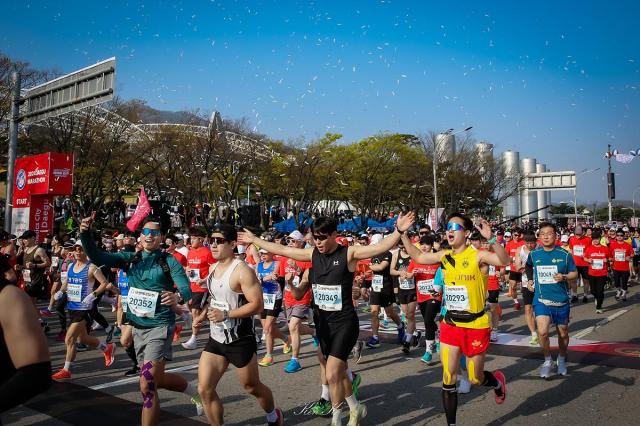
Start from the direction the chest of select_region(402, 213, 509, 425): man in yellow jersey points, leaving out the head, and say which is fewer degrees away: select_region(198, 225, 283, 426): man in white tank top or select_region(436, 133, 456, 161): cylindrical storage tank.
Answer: the man in white tank top

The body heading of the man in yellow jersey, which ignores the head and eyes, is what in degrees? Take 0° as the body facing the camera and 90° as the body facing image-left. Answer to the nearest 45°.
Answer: approximately 45°

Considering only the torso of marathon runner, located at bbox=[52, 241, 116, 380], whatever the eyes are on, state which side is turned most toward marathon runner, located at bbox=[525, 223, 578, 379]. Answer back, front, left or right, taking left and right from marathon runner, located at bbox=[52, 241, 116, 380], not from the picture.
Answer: left

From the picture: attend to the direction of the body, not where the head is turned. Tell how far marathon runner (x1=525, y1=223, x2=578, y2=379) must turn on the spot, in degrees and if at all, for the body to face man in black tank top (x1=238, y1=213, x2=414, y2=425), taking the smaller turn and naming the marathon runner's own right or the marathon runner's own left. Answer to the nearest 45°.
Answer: approximately 45° to the marathon runner's own right

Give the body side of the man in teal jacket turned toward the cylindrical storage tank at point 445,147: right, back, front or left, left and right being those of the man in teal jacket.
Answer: back

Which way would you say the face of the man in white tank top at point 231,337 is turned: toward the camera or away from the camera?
toward the camera

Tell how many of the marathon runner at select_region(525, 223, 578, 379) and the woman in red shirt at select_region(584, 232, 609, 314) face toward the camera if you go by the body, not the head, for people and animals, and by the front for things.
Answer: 2

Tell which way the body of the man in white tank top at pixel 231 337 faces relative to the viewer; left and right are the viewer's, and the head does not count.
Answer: facing the viewer and to the left of the viewer

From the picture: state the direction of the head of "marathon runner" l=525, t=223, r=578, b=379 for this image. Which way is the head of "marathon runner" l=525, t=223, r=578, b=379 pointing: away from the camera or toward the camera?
toward the camera

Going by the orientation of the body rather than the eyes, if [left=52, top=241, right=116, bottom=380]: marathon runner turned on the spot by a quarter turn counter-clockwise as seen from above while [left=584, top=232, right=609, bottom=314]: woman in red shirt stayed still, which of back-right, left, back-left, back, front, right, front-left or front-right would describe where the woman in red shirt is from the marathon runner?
front-left

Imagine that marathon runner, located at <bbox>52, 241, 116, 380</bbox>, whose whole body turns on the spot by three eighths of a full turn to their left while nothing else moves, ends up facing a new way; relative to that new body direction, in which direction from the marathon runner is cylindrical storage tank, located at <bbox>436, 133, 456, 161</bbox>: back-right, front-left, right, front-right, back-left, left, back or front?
front-left

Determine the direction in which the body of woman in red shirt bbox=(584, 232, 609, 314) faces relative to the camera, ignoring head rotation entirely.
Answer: toward the camera

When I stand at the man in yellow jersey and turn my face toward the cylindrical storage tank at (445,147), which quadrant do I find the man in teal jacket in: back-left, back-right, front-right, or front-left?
back-left

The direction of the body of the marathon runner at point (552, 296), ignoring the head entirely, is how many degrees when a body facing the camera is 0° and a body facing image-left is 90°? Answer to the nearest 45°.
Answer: approximately 0°

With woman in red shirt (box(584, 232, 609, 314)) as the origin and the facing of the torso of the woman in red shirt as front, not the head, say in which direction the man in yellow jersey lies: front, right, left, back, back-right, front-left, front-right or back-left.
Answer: front

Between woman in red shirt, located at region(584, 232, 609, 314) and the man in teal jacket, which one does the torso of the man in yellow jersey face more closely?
the man in teal jacket
